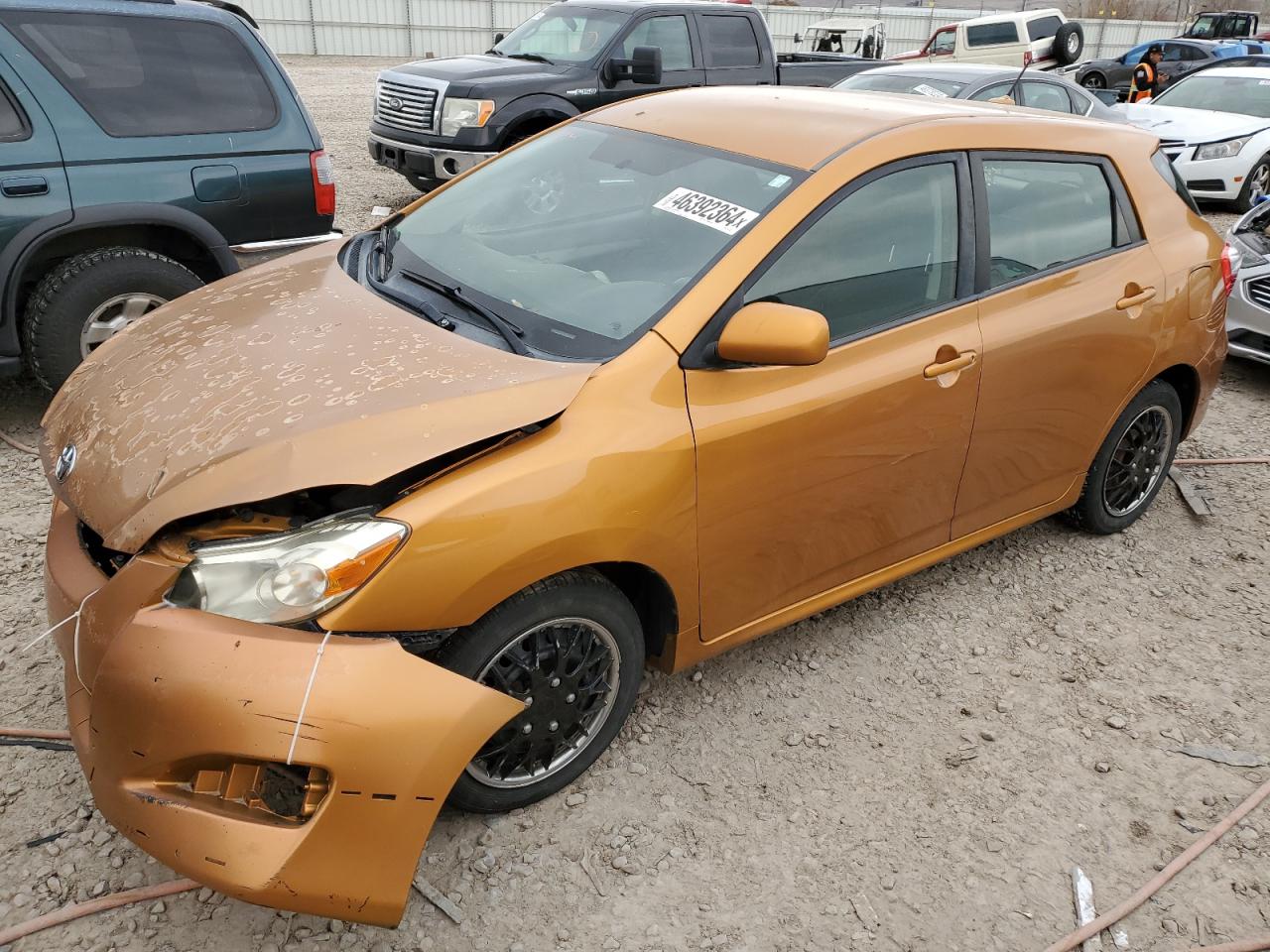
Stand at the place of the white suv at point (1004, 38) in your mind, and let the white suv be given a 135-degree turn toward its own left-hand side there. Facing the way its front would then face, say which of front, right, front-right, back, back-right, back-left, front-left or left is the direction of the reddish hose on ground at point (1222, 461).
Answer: front

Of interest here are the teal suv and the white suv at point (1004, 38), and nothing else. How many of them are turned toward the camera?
0

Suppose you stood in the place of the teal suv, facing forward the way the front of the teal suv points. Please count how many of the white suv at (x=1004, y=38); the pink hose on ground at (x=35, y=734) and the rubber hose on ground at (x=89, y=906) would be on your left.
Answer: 2

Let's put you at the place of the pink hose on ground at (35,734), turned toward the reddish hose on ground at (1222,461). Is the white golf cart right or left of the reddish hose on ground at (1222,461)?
left

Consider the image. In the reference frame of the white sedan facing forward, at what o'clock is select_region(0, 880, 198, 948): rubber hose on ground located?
The rubber hose on ground is roughly at 11 o'clock from the white sedan.

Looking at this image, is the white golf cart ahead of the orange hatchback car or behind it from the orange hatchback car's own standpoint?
behind

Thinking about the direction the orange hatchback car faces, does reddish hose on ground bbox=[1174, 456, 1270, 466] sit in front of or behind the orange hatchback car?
behind

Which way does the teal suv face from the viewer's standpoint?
to the viewer's left

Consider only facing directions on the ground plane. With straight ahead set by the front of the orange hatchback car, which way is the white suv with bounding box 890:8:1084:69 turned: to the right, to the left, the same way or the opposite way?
to the right

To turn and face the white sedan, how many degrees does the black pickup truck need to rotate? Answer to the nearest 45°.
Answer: approximately 135° to its left

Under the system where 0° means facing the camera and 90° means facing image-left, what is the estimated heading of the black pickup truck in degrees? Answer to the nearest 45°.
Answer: approximately 45°

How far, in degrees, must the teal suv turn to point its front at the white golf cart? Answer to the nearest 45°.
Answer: approximately 135° to its right
